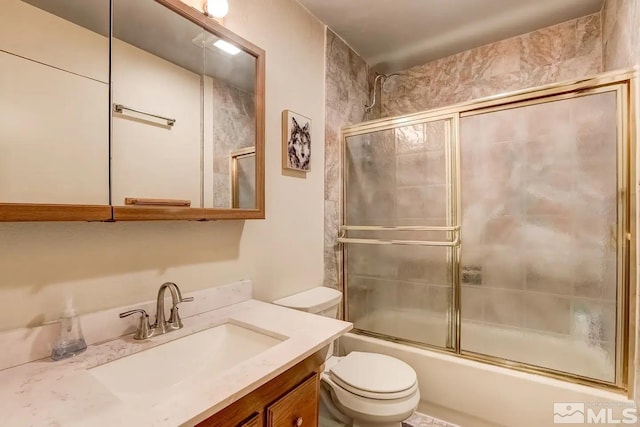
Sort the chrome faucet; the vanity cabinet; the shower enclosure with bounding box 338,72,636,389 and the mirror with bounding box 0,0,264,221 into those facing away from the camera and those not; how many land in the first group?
0

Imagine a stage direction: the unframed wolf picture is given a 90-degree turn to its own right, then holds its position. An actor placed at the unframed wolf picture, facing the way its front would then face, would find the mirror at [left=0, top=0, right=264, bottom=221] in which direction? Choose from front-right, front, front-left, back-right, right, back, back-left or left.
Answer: front

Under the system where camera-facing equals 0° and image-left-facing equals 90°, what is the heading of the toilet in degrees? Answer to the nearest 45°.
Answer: approximately 315°

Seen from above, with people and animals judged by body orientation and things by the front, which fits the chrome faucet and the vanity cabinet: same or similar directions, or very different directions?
same or similar directions

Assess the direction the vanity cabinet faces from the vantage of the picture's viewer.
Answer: facing the viewer and to the right of the viewer

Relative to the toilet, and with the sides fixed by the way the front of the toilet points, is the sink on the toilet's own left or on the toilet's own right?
on the toilet's own right

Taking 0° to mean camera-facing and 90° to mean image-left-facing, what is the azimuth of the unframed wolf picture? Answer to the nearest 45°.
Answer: approximately 315°

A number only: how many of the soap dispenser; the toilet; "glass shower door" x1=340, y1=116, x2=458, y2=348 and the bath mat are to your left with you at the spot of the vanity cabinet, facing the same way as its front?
3

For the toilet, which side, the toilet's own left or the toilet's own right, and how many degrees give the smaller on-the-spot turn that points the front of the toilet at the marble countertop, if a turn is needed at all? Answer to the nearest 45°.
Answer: approximately 90° to the toilet's own right

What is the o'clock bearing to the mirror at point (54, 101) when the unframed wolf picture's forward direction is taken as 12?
The mirror is roughly at 3 o'clock from the unframed wolf picture.

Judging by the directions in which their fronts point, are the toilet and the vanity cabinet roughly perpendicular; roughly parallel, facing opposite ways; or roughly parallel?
roughly parallel
